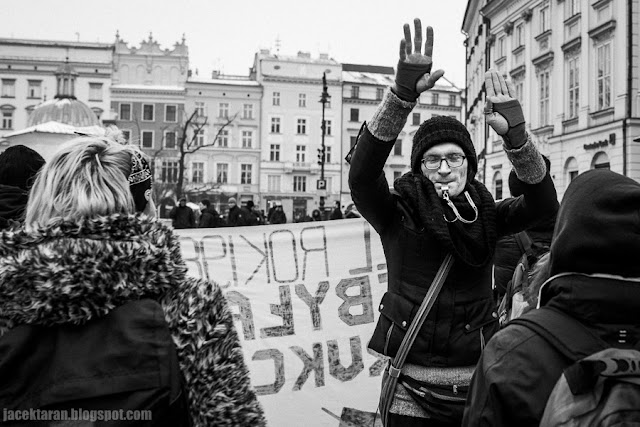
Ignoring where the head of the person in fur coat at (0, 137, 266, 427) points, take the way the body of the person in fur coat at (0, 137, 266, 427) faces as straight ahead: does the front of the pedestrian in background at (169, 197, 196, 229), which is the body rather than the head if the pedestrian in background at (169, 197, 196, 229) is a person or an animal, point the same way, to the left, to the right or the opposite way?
the opposite way

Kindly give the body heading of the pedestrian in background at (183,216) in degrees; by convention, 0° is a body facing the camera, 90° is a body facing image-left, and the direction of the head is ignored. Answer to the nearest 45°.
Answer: approximately 0°

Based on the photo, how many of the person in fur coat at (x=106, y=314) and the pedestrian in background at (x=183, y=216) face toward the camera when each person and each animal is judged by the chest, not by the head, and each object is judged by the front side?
1

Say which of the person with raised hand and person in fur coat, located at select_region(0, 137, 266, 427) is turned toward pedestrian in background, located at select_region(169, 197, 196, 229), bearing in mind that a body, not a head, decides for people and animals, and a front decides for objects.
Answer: person in fur coat, located at select_region(0, 137, 266, 427)

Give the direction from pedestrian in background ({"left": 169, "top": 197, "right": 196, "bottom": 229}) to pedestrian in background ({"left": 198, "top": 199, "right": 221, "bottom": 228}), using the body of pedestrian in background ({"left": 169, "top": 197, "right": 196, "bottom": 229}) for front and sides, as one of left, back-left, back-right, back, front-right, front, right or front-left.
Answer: left

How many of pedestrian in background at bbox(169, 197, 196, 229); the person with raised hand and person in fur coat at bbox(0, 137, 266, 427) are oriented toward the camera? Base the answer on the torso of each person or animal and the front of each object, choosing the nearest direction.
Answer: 2

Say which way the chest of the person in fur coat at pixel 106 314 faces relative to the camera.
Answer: away from the camera

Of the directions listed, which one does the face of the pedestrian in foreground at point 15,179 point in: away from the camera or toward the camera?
away from the camera

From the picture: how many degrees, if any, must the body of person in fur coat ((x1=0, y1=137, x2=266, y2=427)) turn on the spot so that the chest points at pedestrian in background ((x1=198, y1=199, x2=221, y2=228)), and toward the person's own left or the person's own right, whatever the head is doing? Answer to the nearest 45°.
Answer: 0° — they already face them
